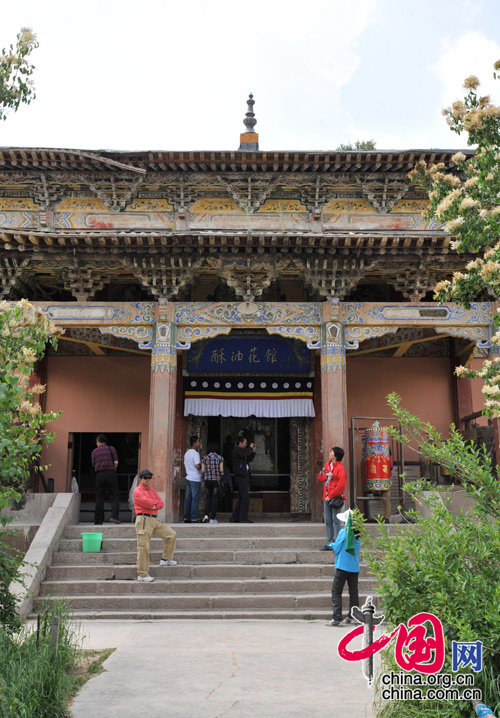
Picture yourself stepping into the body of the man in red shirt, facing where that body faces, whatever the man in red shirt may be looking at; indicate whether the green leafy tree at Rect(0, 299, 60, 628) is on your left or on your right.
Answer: on your right

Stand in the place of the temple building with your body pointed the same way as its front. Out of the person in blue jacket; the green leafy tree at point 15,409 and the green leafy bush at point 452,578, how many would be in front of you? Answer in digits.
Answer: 3

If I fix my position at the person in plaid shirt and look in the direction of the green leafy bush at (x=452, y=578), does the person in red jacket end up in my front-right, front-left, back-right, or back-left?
front-left

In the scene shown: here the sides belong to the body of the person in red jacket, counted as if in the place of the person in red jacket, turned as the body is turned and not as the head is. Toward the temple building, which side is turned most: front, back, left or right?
right

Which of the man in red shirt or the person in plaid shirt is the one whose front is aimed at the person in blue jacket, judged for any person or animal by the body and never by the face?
the man in red shirt

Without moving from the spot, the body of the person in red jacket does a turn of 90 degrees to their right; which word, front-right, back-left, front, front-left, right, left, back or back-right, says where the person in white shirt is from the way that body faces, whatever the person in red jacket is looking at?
front

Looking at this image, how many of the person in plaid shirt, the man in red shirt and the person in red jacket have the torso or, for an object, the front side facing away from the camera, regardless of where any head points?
1

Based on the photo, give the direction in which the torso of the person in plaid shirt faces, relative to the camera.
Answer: away from the camera

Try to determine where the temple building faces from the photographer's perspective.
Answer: facing the viewer

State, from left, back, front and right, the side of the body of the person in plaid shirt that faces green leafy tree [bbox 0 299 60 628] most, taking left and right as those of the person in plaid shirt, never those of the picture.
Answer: back

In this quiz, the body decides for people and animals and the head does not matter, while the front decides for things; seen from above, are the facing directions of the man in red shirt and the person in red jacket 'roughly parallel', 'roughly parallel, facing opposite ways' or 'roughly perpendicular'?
roughly perpendicular

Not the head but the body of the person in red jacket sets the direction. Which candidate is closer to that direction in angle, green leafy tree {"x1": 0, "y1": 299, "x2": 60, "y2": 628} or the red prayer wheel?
the green leafy tree
